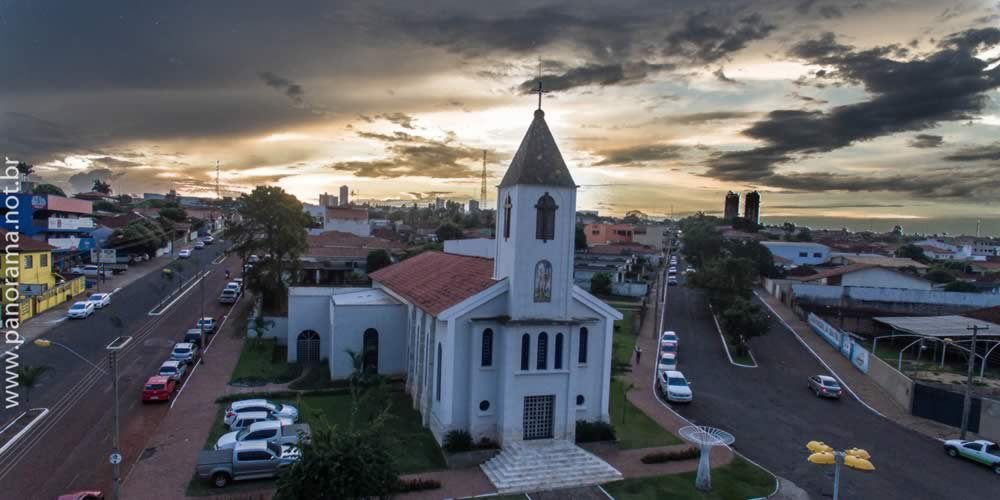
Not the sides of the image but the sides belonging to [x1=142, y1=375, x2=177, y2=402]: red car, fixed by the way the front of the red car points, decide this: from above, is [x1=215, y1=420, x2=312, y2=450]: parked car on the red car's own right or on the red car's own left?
on the red car's own right

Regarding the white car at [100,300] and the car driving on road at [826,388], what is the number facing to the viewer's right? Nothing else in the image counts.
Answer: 0

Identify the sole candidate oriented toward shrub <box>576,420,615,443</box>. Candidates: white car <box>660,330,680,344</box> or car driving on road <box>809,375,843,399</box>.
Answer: the white car

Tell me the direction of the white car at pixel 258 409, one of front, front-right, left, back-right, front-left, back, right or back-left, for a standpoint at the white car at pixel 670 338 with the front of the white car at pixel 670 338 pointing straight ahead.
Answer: front-right

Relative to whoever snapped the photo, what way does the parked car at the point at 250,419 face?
facing to the right of the viewer

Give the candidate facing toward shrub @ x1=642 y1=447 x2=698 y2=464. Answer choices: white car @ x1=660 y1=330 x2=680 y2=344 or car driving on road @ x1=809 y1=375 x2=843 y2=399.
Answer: the white car

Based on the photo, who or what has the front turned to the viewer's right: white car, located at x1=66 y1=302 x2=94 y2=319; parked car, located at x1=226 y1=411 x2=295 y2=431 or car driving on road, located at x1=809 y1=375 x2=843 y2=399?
parked car, located at x1=226 y1=411 x2=295 y2=431

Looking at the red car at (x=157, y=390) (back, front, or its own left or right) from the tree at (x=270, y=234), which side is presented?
front

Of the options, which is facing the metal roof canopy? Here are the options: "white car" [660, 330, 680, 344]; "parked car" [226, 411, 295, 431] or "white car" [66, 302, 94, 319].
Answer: the parked car

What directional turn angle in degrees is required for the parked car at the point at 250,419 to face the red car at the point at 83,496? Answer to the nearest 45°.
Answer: approximately 135° to its right

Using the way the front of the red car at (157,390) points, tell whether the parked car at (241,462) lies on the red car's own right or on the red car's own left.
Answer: on the red car's own right

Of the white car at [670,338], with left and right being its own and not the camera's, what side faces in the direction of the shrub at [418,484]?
front

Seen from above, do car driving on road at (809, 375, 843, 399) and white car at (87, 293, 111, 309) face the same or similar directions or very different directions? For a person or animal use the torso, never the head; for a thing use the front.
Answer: very different directions

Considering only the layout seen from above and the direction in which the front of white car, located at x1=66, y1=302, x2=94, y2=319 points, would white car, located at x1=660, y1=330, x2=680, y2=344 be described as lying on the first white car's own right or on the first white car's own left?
on the first white car's own left

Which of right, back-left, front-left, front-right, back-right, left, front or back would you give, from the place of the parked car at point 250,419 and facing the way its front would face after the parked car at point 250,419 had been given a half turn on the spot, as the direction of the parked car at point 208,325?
right
